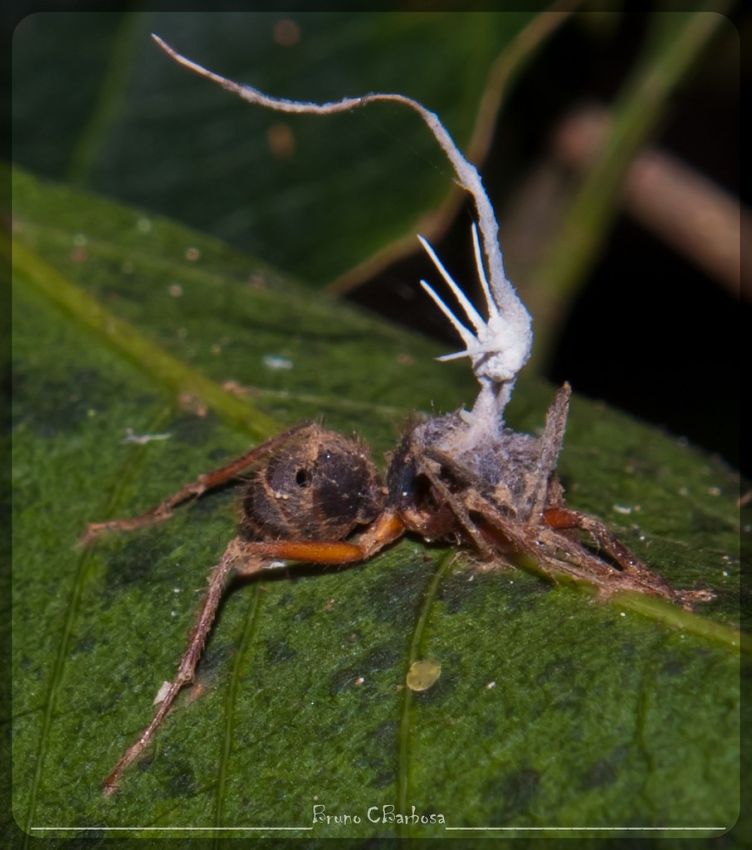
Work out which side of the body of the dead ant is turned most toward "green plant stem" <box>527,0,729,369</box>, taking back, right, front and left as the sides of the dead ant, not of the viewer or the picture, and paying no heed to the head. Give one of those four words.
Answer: left

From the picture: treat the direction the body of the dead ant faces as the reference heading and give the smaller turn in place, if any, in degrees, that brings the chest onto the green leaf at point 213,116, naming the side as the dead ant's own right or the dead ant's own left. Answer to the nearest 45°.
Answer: approximately 135° to the dead ant's own left

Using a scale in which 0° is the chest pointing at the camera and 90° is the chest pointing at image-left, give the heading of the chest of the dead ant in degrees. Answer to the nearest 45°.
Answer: approximately 270°
